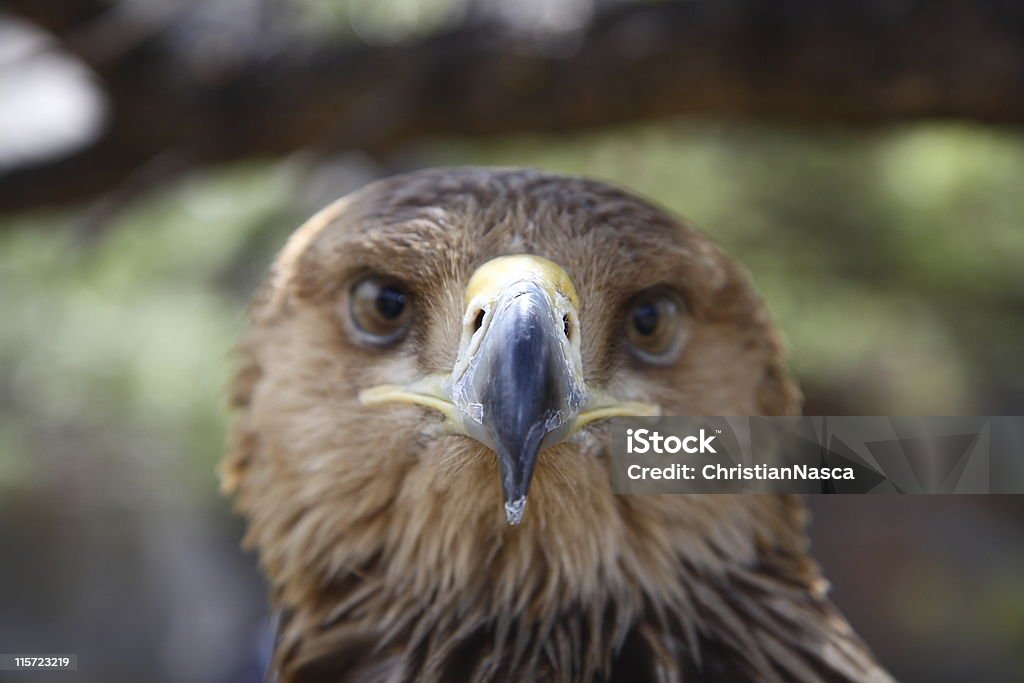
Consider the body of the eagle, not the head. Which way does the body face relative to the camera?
toward the camera
